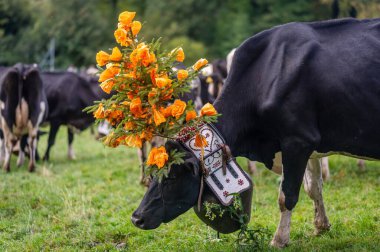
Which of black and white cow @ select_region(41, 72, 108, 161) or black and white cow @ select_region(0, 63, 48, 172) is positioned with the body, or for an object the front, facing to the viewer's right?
black and white cow @ select_region(41, 72, 108, 161)

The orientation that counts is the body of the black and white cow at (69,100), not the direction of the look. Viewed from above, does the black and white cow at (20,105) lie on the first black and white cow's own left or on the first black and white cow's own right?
on the first black and white cow's own right

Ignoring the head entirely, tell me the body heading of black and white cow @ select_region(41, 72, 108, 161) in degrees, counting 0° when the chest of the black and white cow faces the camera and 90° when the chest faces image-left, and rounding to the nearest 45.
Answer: approximately 270°

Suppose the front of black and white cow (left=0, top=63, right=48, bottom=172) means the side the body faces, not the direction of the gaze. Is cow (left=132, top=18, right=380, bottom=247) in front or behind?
behind

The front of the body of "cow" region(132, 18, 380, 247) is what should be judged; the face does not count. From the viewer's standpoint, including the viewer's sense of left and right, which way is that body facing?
facing to the left of the viewer

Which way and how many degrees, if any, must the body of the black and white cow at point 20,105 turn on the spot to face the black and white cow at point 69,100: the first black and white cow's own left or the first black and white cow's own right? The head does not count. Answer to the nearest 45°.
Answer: approximately 45° to the first black and white cow's own right

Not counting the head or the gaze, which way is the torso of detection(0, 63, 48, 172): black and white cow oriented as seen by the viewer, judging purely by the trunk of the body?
away from the camera

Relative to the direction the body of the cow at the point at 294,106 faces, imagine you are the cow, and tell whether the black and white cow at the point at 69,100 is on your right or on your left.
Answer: on your right

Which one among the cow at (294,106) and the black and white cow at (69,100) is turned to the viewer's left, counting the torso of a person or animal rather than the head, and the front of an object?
the cow

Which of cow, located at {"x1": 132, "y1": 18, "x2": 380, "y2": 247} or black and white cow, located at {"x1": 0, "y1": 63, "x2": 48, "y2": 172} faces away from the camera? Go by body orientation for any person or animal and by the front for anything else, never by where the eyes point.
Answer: the black and white cow
